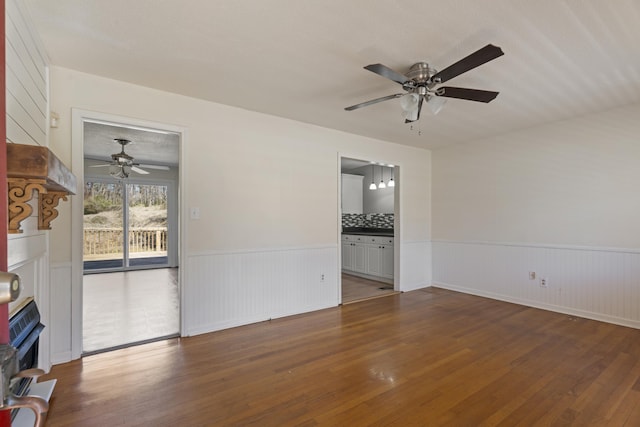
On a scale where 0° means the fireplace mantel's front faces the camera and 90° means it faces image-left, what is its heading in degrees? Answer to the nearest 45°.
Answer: approximately 270°

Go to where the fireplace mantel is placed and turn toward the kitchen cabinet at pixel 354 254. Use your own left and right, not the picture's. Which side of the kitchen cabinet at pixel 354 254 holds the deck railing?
left

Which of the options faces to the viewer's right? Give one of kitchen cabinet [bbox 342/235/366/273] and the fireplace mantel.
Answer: the fireplace mantel

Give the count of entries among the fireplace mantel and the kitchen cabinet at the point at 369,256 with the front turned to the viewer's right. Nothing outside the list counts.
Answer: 1

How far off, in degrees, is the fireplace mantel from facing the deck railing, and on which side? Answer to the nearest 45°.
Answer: approximately 90° to its left

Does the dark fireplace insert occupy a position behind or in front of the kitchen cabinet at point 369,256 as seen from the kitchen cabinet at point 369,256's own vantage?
in front

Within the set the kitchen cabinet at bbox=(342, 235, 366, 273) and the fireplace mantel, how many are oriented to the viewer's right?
1

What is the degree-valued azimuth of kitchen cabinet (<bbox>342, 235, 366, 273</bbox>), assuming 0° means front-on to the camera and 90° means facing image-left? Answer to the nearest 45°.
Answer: approximately 45°

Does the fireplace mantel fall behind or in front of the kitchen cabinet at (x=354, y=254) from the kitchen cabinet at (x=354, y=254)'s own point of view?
in front

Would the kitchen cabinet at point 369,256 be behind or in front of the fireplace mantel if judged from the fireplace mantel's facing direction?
in front
